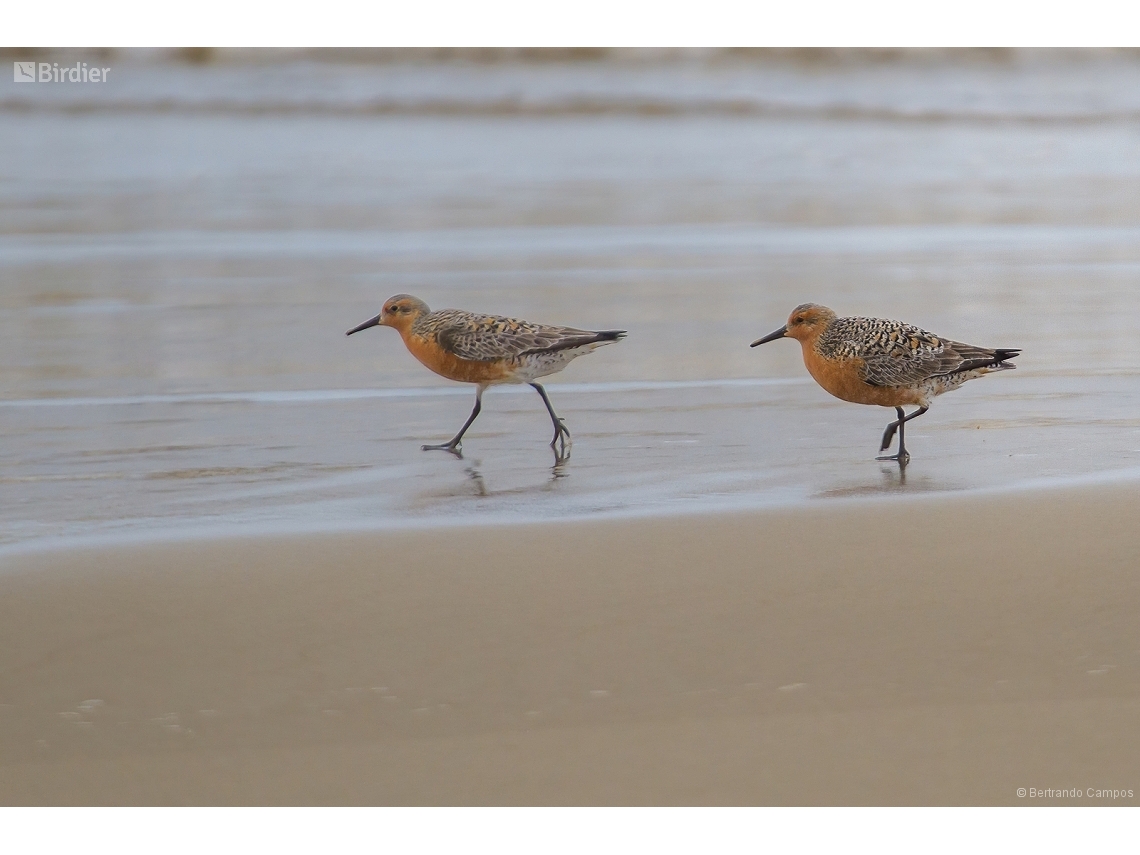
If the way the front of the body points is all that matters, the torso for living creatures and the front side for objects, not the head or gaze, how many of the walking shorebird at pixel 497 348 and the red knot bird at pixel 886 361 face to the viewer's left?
2

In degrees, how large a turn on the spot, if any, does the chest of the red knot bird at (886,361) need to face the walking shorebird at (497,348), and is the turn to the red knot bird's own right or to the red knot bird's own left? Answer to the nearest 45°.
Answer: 0° — it already faces it

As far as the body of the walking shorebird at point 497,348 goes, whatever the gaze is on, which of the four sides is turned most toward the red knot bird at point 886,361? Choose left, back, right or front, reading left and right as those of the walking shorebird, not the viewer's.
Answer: back

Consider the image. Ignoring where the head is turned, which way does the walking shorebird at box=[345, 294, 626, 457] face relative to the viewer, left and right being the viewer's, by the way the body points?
facing to the left of the viewer

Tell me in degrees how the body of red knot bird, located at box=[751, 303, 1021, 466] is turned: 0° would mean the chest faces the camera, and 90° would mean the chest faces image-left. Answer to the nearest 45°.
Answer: approximately 90°
